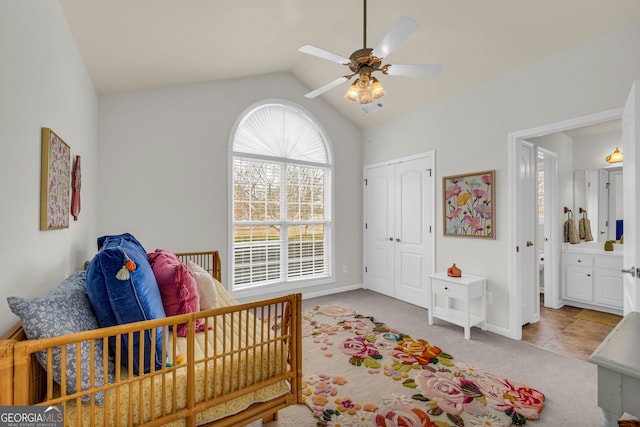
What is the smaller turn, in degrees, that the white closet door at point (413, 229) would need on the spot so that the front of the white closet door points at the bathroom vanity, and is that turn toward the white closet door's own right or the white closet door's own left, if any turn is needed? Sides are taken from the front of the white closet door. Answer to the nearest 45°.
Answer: approximately 135° to the white closet door's own left

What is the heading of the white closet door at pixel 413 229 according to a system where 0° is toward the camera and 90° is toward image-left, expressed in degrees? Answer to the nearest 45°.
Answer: approximately 45°

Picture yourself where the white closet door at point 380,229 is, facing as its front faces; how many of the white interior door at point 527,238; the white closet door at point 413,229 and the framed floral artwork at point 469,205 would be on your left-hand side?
3

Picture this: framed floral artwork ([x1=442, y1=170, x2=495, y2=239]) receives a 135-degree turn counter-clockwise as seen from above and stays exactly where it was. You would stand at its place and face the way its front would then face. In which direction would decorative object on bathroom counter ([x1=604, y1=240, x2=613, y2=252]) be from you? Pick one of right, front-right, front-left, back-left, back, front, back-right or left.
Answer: front-left

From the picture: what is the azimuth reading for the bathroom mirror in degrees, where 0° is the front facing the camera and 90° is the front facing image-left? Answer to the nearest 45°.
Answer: approximately 45°

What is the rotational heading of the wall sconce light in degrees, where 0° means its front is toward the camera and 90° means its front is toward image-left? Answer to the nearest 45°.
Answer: approximately 45°

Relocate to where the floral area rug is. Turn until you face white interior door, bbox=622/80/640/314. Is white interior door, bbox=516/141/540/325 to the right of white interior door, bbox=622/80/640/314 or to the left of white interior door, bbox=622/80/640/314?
left

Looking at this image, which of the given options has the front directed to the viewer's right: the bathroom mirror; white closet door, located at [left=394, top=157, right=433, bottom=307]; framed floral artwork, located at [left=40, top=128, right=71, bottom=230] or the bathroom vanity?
the framed floral artwork

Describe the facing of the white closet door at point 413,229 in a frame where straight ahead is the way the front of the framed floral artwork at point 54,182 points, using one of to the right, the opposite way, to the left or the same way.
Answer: the opposite way
